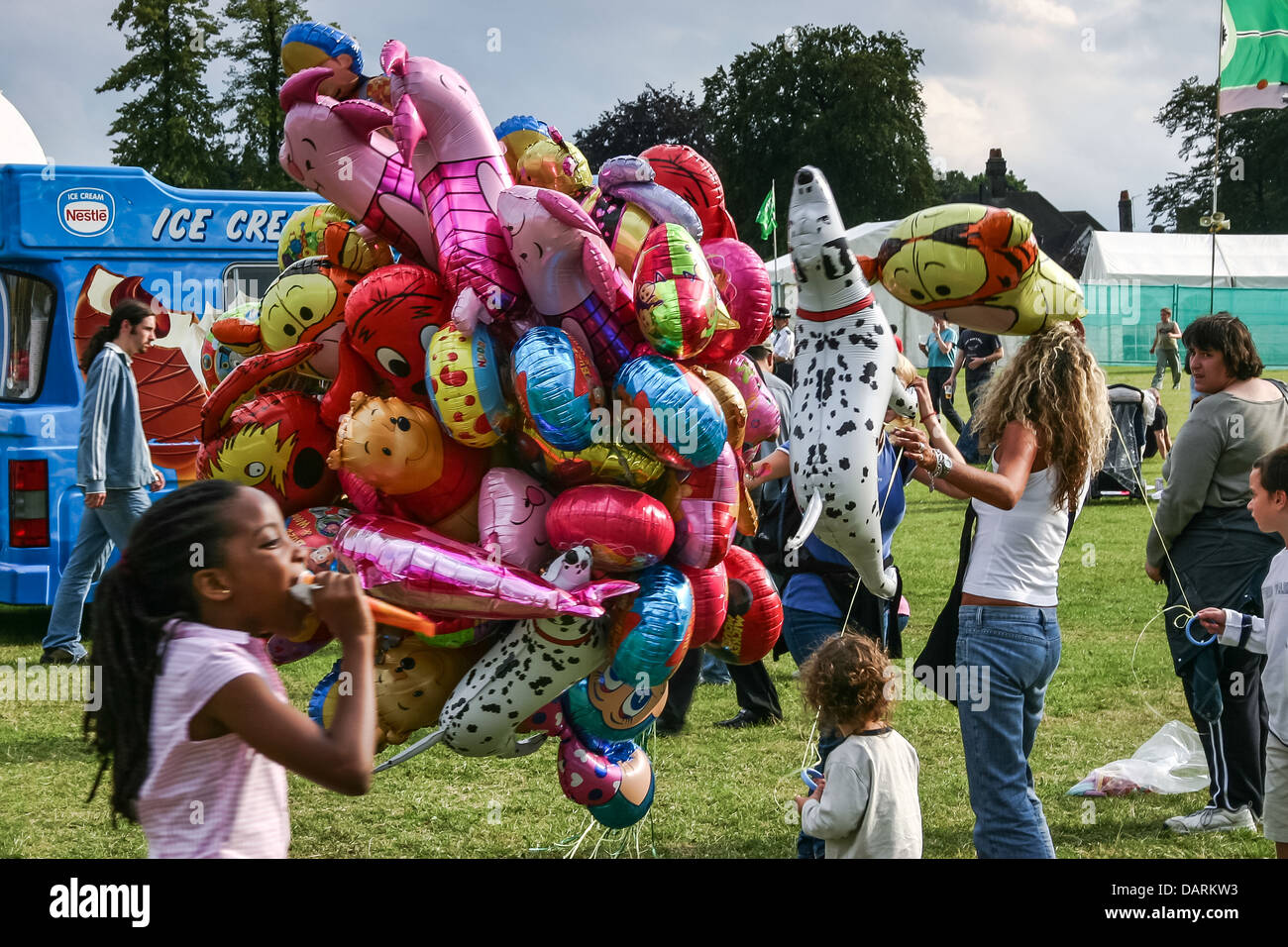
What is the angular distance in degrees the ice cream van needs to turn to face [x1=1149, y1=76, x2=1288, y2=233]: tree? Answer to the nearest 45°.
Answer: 0° — it already faces it

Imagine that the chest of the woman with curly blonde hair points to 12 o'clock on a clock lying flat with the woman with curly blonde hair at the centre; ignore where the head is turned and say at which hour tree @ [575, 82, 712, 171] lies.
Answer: The tree is roughly at 1 o'clock from the woman with curly blonde hair.

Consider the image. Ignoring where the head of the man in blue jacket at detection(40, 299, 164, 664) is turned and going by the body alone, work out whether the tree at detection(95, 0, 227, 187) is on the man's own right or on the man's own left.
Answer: on the man's own left

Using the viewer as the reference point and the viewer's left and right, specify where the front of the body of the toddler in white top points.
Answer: facing away from the viewer and to the left of the viewer

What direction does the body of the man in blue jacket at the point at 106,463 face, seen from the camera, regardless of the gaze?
to the viewer's right

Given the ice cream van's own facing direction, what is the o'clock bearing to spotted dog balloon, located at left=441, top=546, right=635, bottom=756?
The spotted dog balloon is roughly at 4 o'clock from the ice cream van.

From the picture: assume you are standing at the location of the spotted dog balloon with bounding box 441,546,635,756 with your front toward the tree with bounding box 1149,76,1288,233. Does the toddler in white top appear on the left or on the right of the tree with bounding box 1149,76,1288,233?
right

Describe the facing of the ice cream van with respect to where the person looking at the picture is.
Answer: facing away from the viewer and to the right of the viewer

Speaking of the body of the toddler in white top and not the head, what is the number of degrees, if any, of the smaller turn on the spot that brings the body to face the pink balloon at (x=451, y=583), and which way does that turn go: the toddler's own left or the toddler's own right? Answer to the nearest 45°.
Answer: approximately 90° to the toddler's own left

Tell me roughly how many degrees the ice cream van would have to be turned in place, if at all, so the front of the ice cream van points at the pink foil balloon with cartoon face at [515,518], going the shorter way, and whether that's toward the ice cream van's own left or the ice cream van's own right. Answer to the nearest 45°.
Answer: approximately 135° to the ice cream van's own right

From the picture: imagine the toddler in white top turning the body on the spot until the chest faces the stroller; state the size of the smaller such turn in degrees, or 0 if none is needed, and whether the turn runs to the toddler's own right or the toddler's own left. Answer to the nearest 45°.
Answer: approximately 45° to the toddler's own right
